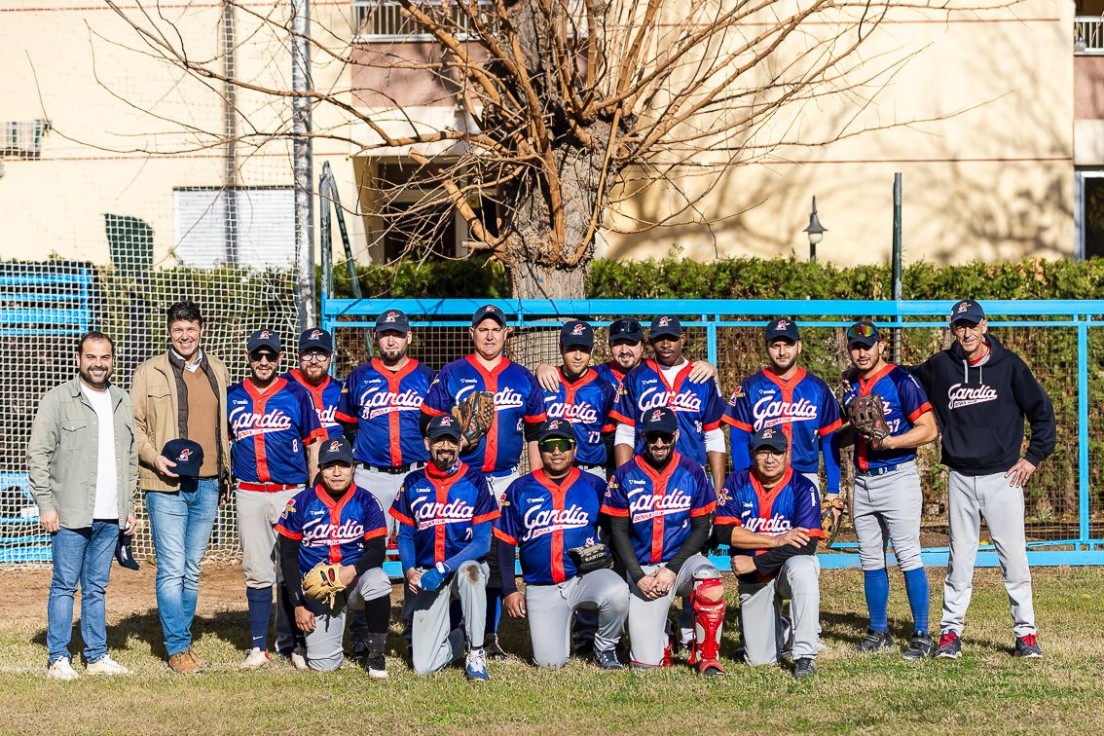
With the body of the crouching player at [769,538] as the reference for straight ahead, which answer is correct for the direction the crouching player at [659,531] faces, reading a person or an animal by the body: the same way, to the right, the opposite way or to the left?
the same way

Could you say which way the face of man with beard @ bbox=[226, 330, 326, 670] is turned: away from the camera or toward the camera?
toward the camera

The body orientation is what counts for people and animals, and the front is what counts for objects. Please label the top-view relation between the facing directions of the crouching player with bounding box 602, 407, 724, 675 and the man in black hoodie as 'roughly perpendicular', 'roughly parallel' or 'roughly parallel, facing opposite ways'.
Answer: roughly parallel

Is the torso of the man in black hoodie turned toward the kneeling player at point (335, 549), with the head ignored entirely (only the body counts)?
no

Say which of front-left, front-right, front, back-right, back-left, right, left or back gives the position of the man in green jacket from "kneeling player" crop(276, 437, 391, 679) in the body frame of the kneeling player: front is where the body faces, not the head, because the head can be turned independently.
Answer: right

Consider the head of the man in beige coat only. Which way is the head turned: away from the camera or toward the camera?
toward the camera

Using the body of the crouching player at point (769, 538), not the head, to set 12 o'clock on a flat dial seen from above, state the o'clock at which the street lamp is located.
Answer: The street lamp is roughly at 6 o'clock from the crouching player.

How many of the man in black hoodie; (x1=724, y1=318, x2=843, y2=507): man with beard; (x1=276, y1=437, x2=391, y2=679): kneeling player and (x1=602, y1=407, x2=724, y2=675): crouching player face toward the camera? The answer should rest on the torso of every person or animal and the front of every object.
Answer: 4

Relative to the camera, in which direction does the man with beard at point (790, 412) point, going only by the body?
toward the camera

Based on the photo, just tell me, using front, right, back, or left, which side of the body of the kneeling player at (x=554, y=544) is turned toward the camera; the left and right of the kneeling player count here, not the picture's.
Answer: front

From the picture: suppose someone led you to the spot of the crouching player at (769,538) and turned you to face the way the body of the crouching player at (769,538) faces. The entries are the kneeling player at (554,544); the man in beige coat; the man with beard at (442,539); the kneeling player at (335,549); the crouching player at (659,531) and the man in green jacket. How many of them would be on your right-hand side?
6

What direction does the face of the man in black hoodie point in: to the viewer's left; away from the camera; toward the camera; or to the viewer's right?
toward the camera

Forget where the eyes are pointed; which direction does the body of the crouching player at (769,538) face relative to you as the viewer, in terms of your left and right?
facing the viewer

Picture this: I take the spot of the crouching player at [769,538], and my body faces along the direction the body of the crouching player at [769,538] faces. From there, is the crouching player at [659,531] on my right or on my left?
on my right

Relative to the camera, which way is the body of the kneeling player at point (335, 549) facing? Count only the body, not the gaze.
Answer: toward the camera

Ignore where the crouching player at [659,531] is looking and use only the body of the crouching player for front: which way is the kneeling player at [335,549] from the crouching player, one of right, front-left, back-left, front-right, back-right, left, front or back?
right

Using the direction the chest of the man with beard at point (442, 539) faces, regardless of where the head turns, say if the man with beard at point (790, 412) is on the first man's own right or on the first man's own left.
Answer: on the first man's own left

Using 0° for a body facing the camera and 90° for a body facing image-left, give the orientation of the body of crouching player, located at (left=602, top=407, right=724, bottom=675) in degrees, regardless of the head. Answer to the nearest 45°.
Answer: approximately 0°
